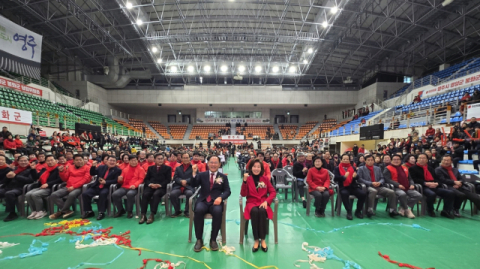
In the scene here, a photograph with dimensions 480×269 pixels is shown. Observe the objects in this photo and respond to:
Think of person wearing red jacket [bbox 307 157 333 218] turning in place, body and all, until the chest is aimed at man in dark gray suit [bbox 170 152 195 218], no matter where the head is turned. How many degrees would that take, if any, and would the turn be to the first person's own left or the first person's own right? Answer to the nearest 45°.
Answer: approximately 90° to the first person's own right

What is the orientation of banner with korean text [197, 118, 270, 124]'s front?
toward the camera

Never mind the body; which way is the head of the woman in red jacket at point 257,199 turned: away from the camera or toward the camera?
toward the camera

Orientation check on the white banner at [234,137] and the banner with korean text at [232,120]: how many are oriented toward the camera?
2

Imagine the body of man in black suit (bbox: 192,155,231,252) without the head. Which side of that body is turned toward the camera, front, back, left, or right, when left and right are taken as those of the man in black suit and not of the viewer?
front

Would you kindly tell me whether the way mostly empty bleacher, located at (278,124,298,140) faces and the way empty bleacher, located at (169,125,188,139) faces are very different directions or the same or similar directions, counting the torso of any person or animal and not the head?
same or similar directions

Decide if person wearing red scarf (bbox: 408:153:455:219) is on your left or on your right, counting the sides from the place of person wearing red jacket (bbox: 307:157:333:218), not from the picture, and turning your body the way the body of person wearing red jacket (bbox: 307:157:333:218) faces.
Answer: on your left

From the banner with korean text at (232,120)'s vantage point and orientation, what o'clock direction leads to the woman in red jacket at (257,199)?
The woman in red jacket is roughly at 12 o'clock from the banner with korean text.

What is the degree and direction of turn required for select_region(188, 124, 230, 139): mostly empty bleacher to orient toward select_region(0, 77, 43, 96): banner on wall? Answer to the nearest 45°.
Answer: approximately 45° to its right

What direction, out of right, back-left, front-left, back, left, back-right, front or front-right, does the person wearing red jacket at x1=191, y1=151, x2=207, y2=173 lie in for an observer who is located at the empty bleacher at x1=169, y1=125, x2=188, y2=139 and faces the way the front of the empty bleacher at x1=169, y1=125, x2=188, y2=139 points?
front

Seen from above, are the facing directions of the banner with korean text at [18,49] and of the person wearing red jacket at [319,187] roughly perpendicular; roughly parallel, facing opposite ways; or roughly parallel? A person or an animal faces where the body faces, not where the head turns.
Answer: roughly perpendicular

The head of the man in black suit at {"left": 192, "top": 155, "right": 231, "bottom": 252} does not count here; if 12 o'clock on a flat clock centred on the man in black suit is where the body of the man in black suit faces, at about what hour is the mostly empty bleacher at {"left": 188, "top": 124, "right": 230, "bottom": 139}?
The mostly empty bleacher is roughly at 6 o'clock from the man in black suit.

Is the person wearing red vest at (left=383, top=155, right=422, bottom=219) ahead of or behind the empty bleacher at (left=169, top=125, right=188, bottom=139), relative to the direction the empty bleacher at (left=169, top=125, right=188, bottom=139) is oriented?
ahead

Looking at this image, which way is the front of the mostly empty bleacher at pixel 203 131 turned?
toward the camera

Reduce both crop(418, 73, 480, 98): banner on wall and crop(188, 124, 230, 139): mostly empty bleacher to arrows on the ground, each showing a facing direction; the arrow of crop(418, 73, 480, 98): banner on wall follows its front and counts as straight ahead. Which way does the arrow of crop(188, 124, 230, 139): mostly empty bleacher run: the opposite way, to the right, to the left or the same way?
to the left

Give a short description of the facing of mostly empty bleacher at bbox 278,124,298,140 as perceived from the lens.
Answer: facing the viewer
